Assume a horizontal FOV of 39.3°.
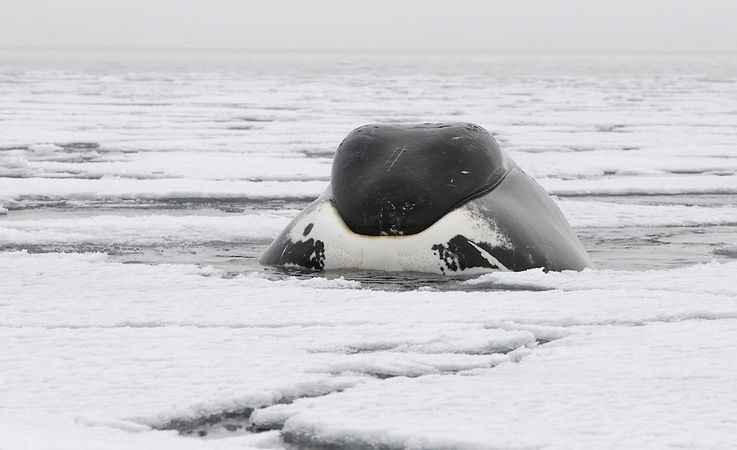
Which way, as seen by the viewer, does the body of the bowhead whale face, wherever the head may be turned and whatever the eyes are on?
toward the camera
